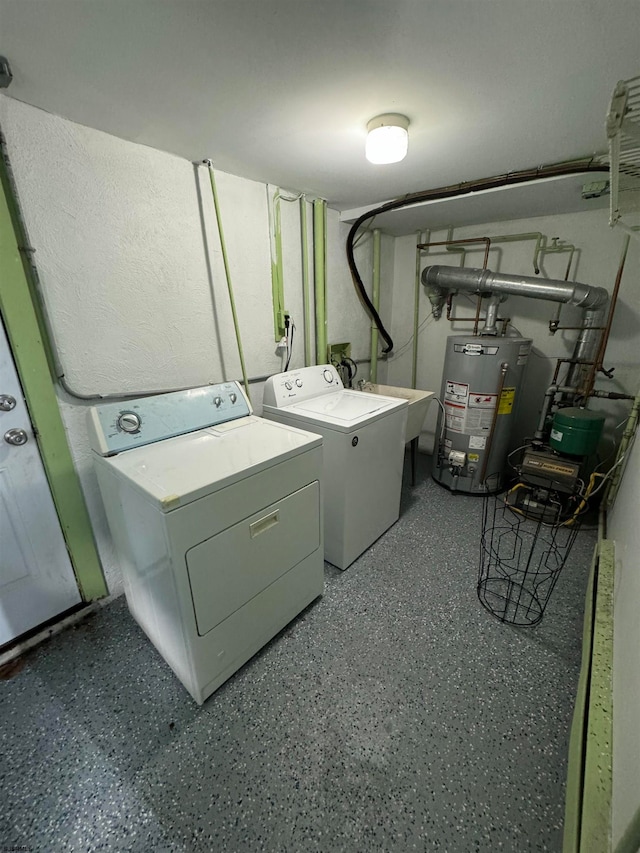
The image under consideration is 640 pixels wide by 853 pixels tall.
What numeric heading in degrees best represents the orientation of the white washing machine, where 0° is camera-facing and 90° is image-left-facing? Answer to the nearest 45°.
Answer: approximately 315°

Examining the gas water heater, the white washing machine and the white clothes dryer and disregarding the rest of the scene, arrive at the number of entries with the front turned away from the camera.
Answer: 0

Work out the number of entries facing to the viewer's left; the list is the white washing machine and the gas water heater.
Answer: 0

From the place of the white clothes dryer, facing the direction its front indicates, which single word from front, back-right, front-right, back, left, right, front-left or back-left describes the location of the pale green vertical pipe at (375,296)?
left

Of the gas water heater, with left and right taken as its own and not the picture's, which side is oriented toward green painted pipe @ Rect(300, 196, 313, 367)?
right

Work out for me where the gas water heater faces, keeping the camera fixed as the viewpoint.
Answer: facing the viewer

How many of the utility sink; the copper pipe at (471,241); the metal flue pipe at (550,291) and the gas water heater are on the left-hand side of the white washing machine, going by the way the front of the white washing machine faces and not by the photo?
4

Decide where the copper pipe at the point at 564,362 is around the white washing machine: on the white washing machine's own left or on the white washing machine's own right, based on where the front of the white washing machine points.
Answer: on the white washing machine's own left

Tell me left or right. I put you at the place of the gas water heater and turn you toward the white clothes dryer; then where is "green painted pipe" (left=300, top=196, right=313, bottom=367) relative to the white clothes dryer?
right
